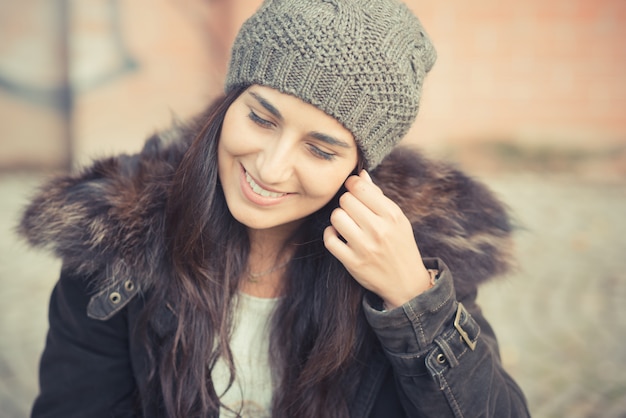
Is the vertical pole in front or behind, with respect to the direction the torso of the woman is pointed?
behind

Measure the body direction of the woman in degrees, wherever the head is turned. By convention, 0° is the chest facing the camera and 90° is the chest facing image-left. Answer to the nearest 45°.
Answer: approximately 0°
